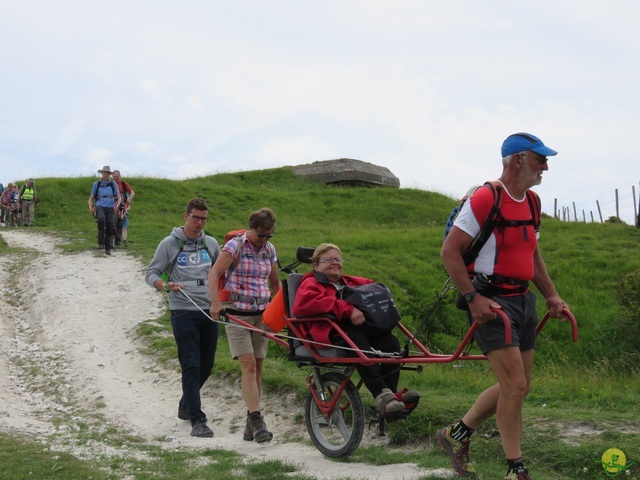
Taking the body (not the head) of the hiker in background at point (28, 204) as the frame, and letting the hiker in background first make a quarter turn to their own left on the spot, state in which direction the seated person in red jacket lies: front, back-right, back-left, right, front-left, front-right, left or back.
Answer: right

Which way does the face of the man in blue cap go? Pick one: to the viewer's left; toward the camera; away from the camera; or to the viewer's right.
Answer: to the viewer's right

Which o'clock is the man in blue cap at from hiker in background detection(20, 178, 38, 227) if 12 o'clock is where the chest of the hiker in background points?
The man in blue cap is roughly at 12 o'clock from the hiker in background.

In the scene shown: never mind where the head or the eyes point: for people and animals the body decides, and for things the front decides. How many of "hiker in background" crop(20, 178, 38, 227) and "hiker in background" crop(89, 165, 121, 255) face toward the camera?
2

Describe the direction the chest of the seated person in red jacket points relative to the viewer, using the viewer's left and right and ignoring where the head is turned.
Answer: facing the viewer and to the right of the viewer

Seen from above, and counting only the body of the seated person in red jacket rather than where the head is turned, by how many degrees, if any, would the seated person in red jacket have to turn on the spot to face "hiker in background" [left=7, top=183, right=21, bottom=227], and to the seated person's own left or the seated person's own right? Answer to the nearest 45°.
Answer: approximately 180°

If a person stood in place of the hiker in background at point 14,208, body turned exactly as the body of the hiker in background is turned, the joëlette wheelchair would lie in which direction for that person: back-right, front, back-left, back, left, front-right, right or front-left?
front

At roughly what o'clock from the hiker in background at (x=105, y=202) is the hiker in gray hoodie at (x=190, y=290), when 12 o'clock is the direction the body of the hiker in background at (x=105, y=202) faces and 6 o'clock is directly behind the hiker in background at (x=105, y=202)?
the hiker in gray hoodie at (x=190, y=290) is roughly at 12 o'clock from the hiker in background at (x=105, y=202).

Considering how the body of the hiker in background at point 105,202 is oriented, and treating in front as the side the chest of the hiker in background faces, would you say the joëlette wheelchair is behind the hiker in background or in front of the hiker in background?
in front

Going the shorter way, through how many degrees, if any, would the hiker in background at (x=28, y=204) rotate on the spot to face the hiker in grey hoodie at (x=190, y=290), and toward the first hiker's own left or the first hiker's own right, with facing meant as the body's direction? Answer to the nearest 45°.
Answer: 0° — they already face them

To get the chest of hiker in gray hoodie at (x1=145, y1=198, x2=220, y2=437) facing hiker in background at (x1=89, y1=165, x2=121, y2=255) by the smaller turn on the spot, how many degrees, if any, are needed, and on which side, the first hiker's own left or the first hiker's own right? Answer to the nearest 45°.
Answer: approximately 135° to the first hiker's own left

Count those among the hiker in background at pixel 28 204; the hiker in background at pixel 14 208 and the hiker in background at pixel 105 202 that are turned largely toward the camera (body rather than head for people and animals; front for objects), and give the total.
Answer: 3
